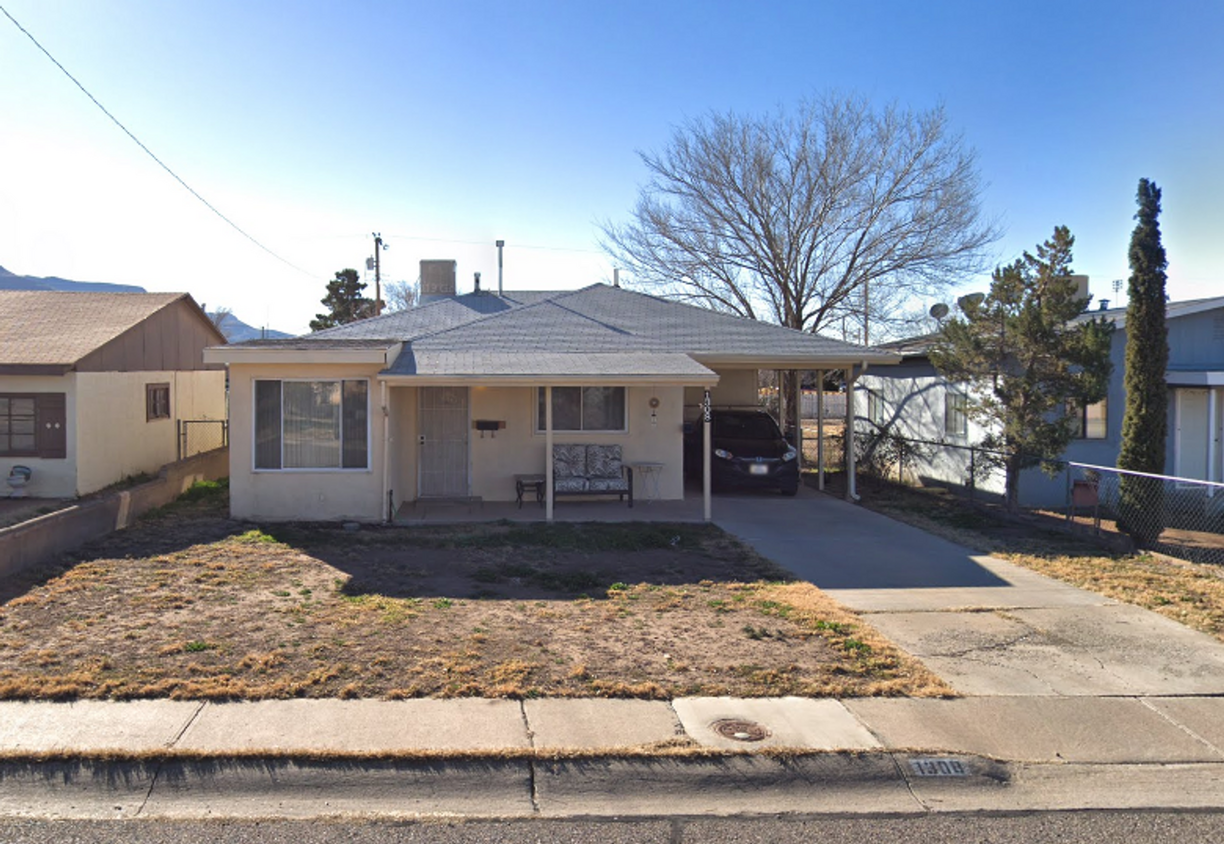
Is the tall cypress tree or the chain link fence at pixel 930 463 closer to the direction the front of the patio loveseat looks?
the tall cypress tree

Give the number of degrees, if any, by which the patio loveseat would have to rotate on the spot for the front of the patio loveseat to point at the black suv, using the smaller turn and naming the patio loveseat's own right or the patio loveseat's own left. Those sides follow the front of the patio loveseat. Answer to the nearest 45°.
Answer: approximately 135° to the patio loveseat's own left

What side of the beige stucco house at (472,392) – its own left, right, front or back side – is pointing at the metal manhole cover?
front

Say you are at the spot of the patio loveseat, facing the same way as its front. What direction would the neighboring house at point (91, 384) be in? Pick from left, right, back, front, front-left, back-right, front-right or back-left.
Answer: right

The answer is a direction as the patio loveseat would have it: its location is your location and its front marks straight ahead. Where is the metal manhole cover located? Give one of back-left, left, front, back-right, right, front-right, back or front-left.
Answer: front

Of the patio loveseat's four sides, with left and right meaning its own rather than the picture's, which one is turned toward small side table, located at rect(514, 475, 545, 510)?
right

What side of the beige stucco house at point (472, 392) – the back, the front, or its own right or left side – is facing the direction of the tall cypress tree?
left

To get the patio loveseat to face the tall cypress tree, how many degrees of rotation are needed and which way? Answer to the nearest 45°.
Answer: approximately 90° to its left

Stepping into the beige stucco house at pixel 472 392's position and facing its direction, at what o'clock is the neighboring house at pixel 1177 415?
The neighboring house is roughly at 9 o'clock from the beige stucco house.

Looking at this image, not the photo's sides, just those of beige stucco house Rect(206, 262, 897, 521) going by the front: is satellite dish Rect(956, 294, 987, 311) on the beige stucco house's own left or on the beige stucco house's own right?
on the beige stucco house's own left

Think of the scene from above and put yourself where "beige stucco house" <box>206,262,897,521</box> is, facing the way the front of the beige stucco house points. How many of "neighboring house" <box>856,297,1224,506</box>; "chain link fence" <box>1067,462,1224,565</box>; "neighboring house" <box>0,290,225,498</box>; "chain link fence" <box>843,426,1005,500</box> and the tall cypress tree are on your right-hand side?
1

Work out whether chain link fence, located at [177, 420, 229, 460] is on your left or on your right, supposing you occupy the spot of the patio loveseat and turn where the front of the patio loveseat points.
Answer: on your right

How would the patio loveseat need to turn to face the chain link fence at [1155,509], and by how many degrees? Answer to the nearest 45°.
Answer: approximately 90° to its left

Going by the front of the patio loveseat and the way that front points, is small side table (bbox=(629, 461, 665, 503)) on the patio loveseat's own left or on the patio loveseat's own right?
on the patio loveseat's own left

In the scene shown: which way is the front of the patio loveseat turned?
toward the camera

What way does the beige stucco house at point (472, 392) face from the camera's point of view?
toward the camera

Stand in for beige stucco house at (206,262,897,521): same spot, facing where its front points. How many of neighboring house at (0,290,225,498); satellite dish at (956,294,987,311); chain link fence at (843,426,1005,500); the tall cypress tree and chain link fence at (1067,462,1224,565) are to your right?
1
